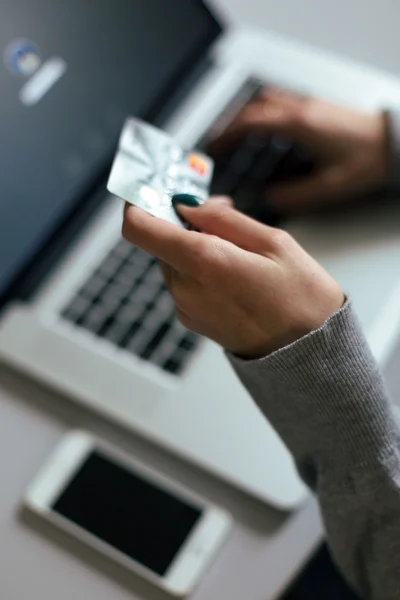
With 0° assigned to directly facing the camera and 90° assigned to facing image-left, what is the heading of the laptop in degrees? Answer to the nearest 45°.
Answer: approximately 315°
